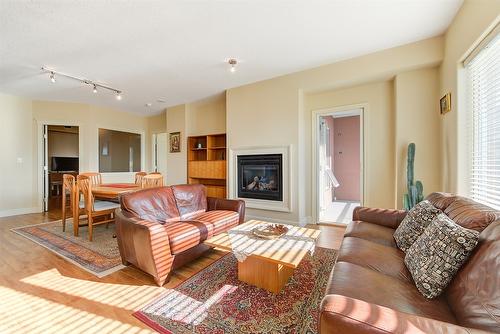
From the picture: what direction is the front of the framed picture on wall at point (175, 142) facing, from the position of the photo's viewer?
facing the viewer and to the left of the viewer

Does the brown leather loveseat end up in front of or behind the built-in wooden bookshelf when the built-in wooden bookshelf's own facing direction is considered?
in front

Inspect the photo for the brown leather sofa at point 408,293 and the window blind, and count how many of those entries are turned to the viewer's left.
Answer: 2

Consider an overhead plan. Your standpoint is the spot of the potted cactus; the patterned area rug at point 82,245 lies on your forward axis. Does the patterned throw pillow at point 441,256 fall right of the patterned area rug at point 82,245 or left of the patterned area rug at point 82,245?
left

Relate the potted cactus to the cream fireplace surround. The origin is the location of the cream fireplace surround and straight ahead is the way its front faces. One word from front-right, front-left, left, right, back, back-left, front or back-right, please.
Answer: left

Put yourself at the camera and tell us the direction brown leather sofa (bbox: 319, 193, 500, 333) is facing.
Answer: facing to the left of the viewer

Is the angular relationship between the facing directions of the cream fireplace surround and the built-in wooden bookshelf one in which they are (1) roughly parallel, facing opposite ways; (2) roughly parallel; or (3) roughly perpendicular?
roughly parallel

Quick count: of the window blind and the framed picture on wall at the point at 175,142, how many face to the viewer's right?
0

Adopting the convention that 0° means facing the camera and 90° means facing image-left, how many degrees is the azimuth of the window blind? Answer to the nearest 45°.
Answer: approximately 90°

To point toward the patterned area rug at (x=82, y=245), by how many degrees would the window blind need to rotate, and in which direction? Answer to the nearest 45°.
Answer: approximately 45° to its left

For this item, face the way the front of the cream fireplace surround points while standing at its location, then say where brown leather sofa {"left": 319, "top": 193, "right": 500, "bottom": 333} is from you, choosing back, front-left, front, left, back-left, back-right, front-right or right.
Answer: front-left

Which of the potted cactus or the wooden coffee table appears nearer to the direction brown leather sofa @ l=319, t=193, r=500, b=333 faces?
the wooden coffee table

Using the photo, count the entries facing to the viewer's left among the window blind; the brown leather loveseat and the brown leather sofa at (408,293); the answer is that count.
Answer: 2

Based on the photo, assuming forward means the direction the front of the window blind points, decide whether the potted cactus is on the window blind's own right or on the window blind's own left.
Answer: on the window blind's own right

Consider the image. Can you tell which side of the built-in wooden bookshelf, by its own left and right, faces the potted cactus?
left

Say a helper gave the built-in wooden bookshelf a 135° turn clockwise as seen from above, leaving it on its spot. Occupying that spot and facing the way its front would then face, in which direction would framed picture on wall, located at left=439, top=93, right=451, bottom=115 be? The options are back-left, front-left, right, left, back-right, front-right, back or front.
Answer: back-right

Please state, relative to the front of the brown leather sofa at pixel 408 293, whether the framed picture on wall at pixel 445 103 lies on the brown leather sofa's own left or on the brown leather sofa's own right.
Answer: on the brown leather sofa's own right

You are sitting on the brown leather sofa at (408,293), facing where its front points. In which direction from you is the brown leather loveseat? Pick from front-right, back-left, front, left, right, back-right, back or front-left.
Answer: front

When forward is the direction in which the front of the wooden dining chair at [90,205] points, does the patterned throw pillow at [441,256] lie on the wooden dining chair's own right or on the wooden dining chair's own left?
on the wooden dining chair's own right
